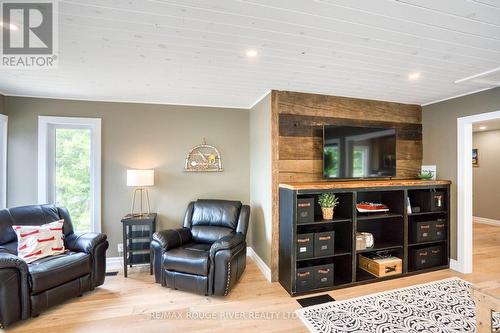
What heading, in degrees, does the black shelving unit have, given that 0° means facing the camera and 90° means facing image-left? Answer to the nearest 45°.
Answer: approximately 315°

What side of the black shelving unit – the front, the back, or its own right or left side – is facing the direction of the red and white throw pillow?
right

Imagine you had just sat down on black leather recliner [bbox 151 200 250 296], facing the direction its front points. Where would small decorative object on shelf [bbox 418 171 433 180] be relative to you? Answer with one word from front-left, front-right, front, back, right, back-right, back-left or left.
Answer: back-left

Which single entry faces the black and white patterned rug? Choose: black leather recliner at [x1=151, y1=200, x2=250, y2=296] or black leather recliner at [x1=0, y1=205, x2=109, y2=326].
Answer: black leather recliner at [x1=0, y1=205, x2=109, y2=326]

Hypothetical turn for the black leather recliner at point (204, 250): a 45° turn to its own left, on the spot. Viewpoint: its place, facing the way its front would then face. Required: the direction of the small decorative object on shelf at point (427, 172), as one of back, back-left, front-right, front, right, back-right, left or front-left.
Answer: left

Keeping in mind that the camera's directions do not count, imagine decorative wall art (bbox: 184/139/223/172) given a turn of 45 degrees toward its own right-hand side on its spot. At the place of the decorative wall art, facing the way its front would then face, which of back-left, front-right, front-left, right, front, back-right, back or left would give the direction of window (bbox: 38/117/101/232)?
front-right

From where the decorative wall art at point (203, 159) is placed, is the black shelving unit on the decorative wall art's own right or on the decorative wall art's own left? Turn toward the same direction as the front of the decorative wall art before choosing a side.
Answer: on the decorative wall art's own left

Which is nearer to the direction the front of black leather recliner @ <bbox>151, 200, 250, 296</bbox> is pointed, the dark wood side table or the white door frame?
the dark wood side table

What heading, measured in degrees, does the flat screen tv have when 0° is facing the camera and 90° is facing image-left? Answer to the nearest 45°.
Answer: approximately 315°
